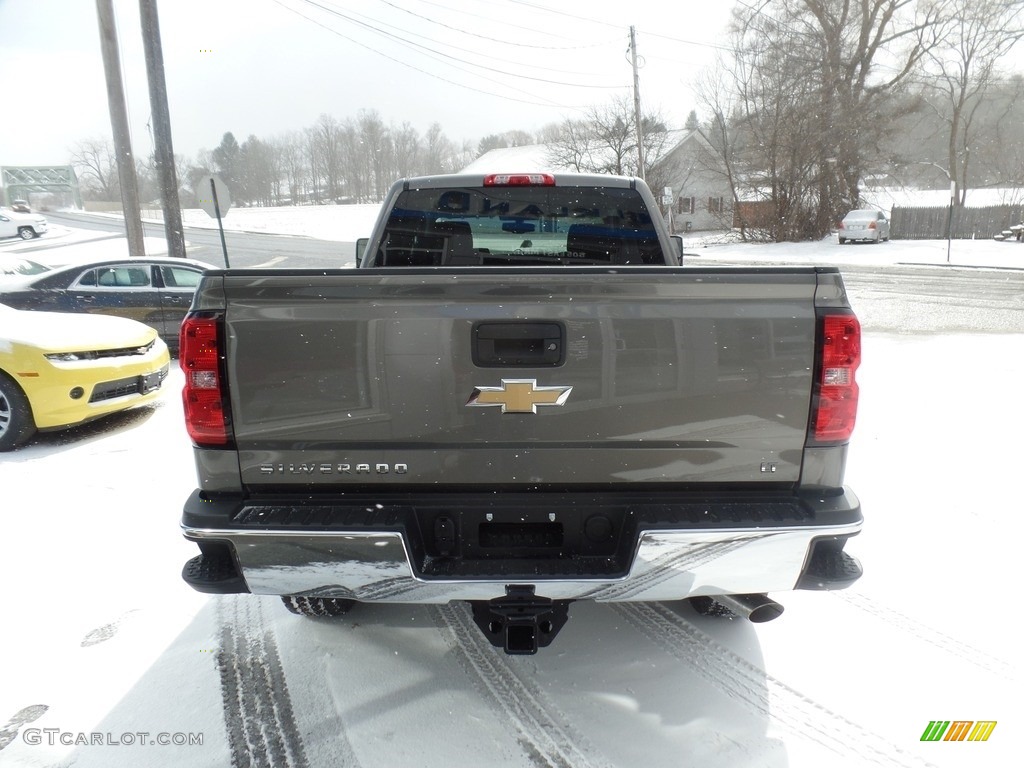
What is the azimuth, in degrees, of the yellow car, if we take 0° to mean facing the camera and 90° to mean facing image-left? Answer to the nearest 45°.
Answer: approximately 315°

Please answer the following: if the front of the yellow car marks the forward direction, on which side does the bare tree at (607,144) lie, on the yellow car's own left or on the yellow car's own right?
on the yellow car's own left

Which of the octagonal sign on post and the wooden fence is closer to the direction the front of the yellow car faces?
the wooden fence

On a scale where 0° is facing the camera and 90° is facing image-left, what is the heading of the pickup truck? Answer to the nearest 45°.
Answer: approximately 180°
